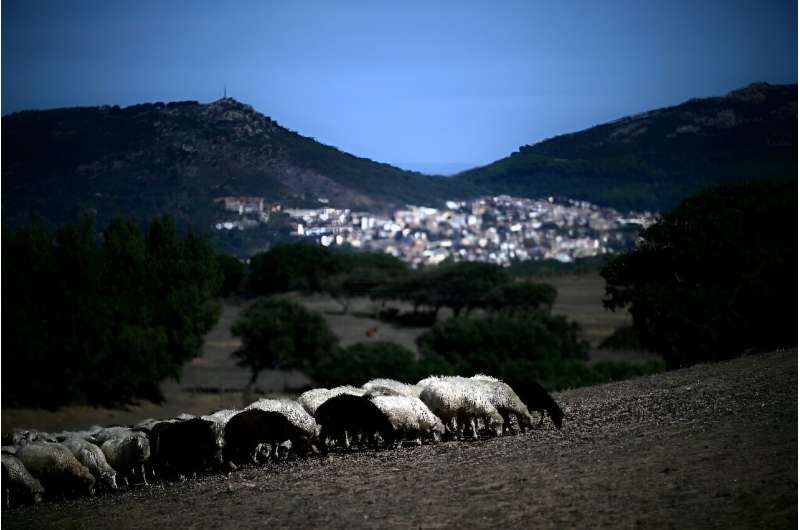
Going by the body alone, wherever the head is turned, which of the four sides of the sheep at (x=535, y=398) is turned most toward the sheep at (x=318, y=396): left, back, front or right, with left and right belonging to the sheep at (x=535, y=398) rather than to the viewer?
back

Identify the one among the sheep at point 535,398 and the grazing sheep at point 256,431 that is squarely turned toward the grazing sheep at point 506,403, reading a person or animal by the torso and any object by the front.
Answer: the grazing sheep at point 256,431

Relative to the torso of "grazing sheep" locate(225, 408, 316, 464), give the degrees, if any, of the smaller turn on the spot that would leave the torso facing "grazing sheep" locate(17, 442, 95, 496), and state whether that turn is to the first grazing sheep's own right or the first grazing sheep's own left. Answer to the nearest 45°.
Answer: approximately 180°

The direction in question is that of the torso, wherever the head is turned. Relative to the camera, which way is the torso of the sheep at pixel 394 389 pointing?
to the viewer's right

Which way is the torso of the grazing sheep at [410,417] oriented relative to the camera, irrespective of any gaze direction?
to the viewer's right

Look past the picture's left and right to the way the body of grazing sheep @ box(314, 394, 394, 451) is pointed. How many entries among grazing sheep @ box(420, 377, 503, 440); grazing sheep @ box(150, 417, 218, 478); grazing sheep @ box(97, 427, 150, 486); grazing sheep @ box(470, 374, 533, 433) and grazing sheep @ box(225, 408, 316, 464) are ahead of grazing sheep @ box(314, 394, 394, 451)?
2

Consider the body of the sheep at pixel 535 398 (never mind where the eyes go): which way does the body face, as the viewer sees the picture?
to the viewer's right

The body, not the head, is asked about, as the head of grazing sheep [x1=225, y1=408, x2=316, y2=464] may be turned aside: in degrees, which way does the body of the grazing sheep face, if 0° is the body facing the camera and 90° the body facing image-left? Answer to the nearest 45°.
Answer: approximately 270°

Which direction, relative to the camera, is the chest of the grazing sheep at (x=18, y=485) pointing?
to the viewer's right

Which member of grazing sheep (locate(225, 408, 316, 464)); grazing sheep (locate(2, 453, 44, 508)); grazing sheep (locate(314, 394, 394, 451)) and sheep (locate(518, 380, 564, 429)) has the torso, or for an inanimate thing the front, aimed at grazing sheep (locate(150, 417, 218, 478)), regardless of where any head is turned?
grazing sheep (locate(2, 453, 44, 508))

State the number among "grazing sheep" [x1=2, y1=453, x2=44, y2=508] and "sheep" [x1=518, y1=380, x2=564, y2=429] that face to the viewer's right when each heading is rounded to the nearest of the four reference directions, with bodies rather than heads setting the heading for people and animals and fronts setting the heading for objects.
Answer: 2

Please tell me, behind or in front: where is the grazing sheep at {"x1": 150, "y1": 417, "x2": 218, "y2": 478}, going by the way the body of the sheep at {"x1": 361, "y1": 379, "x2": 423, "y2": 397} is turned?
behind

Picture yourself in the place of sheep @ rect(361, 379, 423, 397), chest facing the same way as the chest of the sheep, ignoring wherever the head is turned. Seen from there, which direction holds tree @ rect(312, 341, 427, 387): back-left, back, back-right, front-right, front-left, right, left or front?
left
